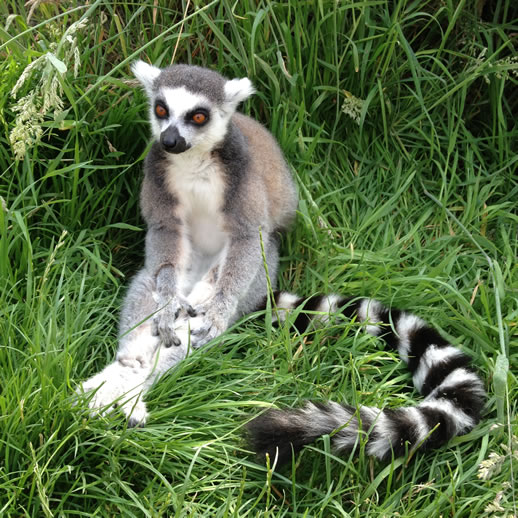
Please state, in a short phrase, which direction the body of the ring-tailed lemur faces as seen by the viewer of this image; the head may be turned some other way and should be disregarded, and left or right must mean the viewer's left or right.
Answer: facing the viewer and to the left of the viewer

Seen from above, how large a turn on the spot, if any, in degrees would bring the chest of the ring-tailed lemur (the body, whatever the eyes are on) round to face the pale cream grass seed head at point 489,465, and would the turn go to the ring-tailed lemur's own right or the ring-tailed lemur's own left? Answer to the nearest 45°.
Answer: approximately 90° to the ring-tailed lemur's own left
